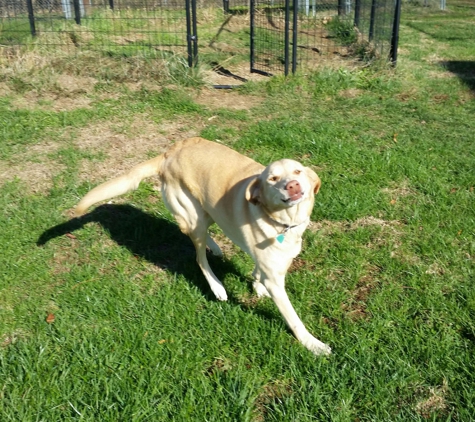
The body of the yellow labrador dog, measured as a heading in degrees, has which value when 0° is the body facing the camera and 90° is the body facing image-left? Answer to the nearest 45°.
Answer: approximately 315°

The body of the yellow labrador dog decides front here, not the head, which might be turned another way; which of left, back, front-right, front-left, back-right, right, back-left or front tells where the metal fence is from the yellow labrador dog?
back-left

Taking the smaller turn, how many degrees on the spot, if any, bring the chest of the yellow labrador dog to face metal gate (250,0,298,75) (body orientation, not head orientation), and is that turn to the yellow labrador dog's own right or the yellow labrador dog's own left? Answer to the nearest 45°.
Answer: approximately 135° to the yellow labrador dog's own left

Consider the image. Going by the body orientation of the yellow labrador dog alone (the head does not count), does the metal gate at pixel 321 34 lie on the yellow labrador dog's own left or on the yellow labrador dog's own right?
on the yellow labrador dog's own left
